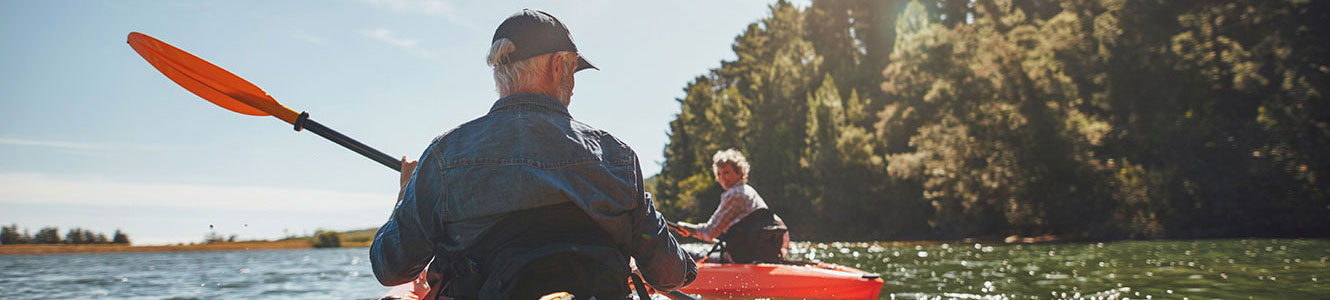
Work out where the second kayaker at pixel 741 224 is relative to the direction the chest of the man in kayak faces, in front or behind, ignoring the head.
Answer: in front

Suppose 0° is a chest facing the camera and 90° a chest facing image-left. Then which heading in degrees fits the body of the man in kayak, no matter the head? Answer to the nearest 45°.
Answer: approximately 180°

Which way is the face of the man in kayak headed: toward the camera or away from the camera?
away from the camera

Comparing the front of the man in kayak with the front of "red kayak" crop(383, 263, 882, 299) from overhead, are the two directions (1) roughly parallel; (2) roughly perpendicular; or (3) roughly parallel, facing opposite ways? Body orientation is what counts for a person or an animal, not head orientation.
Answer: roughly perpendicular

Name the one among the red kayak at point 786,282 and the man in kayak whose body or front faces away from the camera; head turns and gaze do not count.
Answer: the man in kayak

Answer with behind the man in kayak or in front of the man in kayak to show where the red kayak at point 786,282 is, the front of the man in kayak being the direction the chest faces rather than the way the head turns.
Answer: in front
